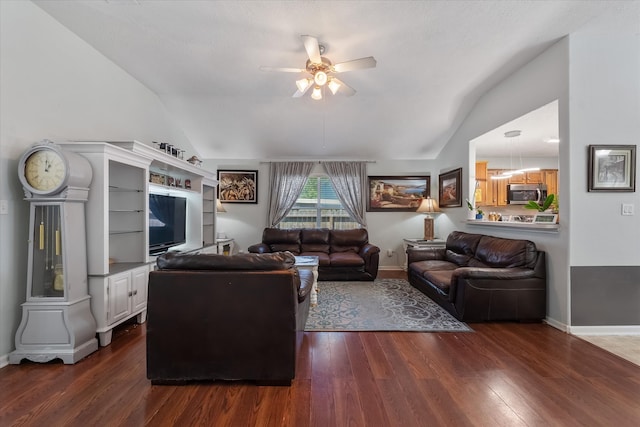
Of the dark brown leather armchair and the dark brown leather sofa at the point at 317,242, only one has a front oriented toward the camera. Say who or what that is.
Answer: the dark brown leather sofa

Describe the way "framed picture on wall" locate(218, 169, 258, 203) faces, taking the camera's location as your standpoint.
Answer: facing the viewer

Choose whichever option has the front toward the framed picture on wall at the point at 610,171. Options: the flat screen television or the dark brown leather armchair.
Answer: the flat screen television

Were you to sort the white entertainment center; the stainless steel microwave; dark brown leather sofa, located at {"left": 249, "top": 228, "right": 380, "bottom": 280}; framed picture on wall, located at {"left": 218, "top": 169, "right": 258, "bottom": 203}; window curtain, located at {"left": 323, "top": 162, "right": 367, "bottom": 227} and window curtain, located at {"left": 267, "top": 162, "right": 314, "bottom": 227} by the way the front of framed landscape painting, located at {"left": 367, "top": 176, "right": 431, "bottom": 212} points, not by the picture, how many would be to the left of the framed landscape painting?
1

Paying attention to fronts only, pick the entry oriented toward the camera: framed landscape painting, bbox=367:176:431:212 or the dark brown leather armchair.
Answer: the framed landscape painting

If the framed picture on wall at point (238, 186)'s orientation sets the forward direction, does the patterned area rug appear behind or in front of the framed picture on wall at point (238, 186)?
in front

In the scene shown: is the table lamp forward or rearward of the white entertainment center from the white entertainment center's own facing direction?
forward

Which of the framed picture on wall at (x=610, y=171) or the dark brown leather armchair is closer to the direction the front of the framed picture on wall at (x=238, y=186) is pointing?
the dark brown leather armchair

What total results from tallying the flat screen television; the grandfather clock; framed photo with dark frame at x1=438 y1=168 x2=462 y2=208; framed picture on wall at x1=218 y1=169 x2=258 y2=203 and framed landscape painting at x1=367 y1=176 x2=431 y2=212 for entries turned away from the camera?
0

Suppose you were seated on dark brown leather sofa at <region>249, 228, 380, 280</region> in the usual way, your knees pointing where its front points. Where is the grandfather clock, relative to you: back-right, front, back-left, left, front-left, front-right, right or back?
front-right

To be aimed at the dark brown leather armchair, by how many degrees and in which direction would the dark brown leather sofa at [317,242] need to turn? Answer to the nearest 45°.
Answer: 0° — it already faces it

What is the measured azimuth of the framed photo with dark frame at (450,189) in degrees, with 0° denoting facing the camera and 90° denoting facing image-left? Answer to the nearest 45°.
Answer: approximately 45°

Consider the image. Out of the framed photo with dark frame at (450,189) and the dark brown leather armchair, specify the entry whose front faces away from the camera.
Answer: the dark brown leather armchair

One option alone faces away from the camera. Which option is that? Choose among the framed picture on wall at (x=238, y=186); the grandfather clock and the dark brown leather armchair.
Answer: the dark brown leather armchair

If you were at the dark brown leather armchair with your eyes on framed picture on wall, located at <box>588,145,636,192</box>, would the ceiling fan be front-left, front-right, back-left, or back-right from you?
front-left

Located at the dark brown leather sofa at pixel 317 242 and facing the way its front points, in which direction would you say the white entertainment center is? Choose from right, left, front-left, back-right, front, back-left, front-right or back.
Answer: front-right

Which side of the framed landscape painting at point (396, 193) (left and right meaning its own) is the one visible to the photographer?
front

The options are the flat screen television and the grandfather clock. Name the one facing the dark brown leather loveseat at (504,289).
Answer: the flat screen television

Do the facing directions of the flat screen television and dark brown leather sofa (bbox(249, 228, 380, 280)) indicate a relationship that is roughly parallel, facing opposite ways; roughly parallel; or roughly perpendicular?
roughly perpendicular

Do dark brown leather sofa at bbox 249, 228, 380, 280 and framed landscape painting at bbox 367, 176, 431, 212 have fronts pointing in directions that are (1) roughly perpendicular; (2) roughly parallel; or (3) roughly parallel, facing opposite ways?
roughly parallel
